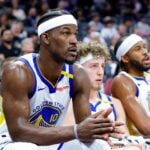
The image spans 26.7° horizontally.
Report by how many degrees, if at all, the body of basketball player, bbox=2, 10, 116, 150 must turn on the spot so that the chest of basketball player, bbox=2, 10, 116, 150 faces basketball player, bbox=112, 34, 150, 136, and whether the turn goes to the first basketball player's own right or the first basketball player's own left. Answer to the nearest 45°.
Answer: approximately 90° to the first basketball player's own left

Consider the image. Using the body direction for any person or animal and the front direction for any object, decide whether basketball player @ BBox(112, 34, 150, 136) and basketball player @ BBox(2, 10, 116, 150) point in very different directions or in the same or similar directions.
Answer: same or similar directions

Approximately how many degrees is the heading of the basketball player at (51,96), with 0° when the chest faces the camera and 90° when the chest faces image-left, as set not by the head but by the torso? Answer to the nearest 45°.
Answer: approximately 315°

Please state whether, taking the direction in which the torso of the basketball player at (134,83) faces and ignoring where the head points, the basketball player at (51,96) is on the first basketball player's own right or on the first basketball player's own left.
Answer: on the first basketball player's own right

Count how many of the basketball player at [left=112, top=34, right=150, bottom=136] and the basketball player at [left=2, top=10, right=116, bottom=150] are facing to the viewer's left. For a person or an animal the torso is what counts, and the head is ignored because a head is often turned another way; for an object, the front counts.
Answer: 0
